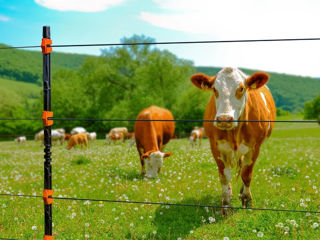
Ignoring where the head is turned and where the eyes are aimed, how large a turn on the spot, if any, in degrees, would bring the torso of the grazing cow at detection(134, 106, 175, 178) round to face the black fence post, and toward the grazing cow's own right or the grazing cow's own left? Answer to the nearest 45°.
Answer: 0° — it already faces it

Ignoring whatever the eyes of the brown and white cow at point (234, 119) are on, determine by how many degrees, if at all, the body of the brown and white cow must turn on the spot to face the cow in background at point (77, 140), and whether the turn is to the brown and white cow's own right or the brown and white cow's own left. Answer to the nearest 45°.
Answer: approximately 135° to the brown and white cow's own right

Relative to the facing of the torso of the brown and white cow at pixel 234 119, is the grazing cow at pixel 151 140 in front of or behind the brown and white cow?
behind

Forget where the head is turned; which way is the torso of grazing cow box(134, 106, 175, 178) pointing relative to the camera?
toward the camera

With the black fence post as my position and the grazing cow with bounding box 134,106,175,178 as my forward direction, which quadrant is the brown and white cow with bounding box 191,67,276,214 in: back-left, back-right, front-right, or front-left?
front-right

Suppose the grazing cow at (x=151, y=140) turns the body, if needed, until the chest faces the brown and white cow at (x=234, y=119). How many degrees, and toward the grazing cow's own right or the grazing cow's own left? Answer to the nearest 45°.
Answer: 0° — it already faces it

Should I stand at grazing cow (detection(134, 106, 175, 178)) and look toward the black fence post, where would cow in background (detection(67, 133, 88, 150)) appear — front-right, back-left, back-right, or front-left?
back-right

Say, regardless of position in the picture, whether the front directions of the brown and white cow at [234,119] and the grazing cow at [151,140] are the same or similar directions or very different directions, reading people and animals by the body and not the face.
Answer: same or similar directions

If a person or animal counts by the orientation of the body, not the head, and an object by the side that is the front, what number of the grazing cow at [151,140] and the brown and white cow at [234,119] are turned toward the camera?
2

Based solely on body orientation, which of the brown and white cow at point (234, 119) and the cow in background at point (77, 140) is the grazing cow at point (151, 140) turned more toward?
the brown and white cow

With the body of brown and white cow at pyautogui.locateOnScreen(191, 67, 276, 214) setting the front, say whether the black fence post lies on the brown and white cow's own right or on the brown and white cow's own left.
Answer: on the brown and white cow's own right
